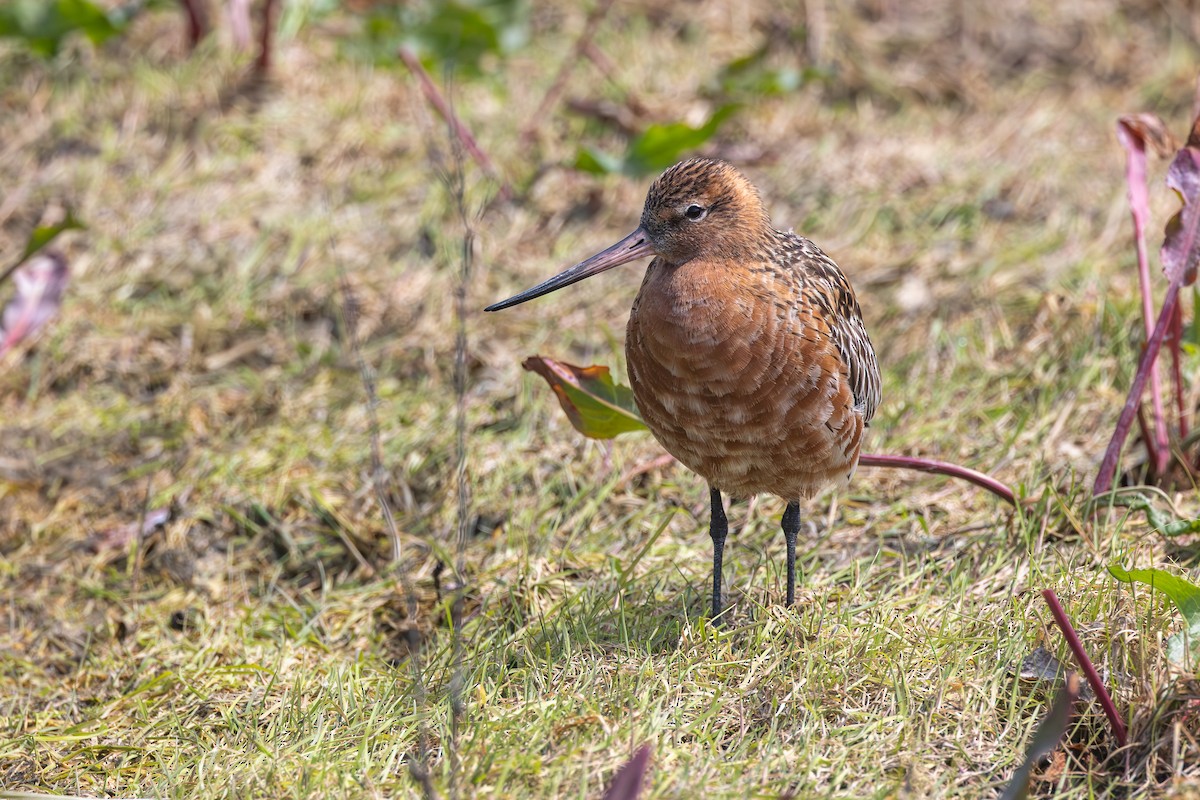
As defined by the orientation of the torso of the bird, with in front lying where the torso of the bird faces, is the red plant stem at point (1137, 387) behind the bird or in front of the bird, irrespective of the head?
behind

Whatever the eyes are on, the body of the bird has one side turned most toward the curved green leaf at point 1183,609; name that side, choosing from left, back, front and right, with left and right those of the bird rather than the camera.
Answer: left

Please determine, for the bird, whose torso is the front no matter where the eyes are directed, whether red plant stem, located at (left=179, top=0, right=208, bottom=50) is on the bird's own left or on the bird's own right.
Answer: on the bird's own right

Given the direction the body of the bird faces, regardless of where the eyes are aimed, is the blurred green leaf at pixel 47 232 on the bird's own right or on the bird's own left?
on the bird's own right

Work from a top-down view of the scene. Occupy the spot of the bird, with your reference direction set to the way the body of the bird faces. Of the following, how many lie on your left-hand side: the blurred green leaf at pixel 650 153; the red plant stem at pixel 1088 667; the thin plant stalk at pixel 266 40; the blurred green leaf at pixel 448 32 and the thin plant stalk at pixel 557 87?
1

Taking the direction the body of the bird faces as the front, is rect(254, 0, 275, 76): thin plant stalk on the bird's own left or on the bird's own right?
on the bird's own right

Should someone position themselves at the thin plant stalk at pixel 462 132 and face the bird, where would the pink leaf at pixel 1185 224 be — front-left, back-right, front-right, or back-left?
front-left

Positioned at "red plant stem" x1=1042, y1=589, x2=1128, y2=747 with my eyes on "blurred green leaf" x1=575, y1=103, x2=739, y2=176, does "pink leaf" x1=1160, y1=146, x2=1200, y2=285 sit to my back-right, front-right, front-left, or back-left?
front-right

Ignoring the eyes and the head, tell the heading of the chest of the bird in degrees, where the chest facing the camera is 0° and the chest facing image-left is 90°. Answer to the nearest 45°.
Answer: approximately 45°

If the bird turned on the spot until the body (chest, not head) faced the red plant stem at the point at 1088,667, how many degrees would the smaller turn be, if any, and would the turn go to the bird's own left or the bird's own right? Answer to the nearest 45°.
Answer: approximately 90° to the bird's own left

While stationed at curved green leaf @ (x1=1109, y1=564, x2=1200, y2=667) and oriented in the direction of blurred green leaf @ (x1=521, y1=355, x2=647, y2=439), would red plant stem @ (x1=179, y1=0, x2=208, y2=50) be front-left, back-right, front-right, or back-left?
front-right
